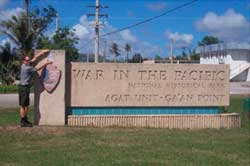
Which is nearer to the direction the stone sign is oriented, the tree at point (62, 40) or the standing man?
the standing man

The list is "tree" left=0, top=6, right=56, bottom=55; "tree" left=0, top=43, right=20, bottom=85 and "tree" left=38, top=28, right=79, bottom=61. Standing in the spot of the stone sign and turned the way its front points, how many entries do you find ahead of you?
0

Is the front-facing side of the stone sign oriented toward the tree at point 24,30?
no

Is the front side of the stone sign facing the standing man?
no

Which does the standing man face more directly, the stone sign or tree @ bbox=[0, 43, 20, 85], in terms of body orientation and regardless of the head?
the stone sign

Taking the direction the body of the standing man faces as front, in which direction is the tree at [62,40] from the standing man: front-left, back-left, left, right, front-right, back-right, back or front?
left

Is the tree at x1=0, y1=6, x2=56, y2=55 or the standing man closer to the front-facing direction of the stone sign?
the standing man

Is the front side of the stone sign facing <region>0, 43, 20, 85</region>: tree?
no

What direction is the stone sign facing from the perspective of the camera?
toward the camera

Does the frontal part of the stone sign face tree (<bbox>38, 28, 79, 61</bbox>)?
no
